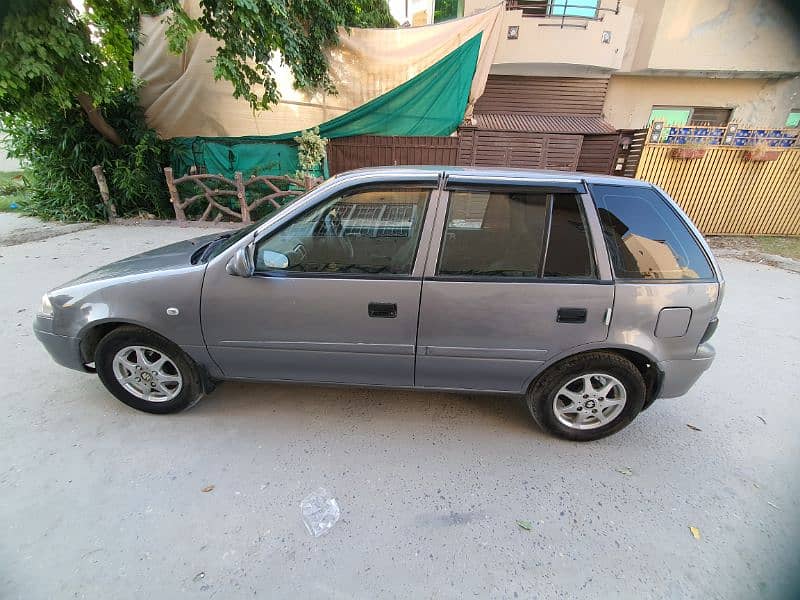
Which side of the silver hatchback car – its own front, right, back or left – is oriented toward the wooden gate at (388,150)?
right

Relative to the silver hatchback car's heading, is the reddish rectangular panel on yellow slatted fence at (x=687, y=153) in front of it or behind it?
behind

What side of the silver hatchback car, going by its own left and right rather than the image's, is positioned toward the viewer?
left

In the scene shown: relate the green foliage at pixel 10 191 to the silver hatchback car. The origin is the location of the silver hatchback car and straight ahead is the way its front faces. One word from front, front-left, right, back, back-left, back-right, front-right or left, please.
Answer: front-right

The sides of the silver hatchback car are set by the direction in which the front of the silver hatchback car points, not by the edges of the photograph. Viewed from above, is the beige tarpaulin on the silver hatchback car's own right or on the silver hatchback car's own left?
on the silver hatchback car's own right

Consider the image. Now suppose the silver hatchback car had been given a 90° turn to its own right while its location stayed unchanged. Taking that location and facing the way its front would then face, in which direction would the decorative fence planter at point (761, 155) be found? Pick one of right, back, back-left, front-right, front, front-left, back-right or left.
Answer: front-right

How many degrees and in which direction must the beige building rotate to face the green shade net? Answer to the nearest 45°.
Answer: approximately 45° to its right

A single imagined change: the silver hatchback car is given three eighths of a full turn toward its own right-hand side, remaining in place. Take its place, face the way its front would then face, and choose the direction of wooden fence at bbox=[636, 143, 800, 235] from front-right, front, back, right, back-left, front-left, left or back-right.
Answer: front

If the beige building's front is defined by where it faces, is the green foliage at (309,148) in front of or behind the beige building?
in front

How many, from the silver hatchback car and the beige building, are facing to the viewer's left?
1

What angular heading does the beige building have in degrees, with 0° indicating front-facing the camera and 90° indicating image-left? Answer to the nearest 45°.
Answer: approximately 0°
